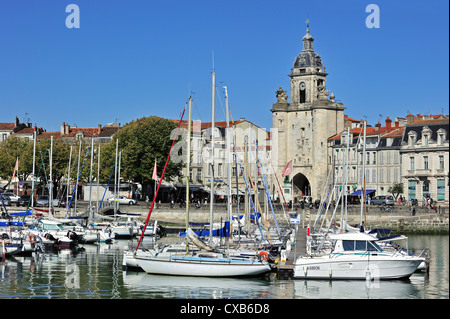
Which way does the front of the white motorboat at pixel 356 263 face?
to the viewer's right

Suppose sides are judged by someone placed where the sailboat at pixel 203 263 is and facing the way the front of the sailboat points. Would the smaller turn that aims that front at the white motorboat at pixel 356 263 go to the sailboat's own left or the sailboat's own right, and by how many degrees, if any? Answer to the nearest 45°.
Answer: approximately 180°

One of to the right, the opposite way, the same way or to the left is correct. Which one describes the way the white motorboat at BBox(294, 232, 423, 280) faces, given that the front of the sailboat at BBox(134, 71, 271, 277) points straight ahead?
the opposite way

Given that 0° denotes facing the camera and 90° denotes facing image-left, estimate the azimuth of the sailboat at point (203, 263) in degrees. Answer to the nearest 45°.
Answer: approximately 90°

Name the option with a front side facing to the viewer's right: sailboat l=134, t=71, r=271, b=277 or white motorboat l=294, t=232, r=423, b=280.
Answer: the white motorboat

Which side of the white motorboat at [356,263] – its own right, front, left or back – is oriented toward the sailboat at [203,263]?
back

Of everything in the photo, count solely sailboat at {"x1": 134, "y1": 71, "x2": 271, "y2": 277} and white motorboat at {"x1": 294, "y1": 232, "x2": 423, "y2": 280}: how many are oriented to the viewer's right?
1
